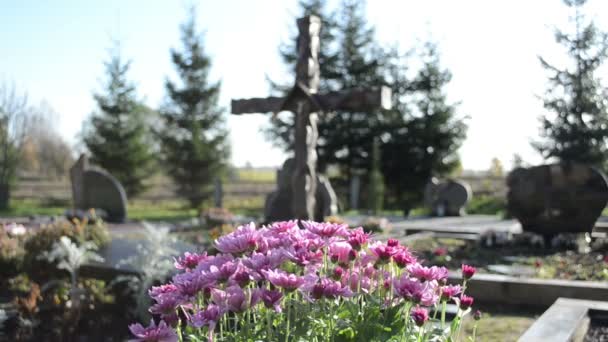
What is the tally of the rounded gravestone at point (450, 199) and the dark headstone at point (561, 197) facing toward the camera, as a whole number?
2

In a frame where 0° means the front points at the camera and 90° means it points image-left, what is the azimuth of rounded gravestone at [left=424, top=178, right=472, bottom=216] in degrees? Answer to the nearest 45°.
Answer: approximately 0°

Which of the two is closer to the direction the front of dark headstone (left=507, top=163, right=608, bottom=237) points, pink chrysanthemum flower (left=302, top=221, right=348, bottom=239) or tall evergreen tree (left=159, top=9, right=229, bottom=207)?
the pink chrysanthemum flower

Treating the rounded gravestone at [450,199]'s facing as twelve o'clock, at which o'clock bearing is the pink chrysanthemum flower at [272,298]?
The pink chrysanthemum flower is roughly at 12 o'clock from the rounded gravestone.

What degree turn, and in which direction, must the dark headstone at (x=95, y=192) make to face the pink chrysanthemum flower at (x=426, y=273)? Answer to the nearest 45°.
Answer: approximately 45° to its left

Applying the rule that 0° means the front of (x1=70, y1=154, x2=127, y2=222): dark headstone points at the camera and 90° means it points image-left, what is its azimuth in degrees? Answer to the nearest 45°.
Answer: approximately 45°

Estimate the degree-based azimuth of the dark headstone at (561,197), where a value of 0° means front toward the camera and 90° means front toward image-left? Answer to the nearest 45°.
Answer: approximately 0°

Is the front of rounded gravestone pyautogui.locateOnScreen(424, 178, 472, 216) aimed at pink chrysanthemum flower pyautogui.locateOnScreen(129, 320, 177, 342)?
yes
